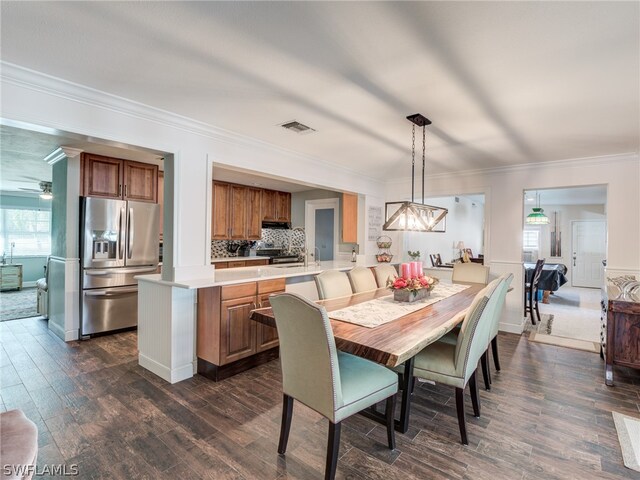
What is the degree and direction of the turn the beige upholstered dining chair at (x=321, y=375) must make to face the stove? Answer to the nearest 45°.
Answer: approximately 45° to its left

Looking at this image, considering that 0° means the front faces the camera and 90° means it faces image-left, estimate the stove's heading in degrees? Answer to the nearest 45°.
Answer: approximately 315°

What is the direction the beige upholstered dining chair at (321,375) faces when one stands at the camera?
facing away from the viewer and to the right of the viewer

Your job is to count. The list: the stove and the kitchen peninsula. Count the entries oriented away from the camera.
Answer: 0

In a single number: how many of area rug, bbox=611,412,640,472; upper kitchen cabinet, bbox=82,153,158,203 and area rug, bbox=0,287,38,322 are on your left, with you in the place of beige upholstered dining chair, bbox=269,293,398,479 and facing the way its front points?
2

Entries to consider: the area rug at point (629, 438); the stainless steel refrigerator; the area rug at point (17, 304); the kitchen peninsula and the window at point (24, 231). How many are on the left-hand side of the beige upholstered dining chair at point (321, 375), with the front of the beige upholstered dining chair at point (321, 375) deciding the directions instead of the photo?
4
